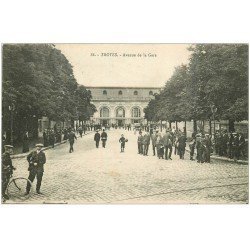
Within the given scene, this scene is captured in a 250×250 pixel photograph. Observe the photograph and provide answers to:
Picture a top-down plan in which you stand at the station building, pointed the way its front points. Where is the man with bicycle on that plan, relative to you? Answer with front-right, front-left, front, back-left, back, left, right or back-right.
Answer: front-right

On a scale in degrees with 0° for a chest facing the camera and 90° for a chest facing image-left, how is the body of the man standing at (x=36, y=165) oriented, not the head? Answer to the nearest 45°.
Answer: approximately 0°

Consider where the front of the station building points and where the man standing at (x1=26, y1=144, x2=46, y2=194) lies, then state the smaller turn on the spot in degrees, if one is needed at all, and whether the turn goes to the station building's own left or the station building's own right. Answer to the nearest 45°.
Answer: approximately 45° to the station building's own right

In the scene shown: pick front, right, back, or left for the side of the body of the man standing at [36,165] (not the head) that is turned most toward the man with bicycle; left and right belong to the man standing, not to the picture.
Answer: right

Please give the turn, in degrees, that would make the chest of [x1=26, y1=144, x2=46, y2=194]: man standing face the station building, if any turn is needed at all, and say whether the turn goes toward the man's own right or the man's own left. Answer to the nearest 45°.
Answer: approximately 135° to the man's own left

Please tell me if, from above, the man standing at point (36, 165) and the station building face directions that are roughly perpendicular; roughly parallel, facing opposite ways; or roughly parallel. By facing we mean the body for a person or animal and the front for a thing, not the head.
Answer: roughly parallel

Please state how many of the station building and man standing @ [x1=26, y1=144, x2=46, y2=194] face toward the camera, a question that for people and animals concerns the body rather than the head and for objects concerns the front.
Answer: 2

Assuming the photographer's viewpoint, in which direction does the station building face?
facing the viewer
